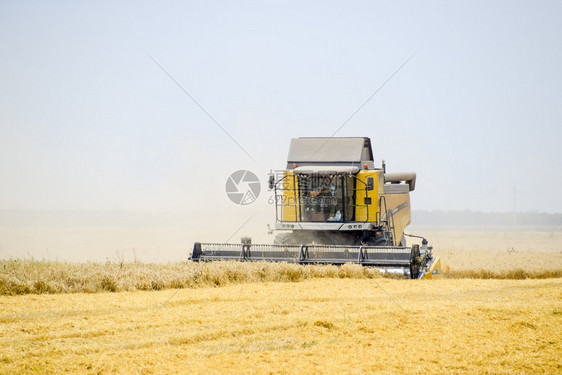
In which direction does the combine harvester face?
toward the camera
